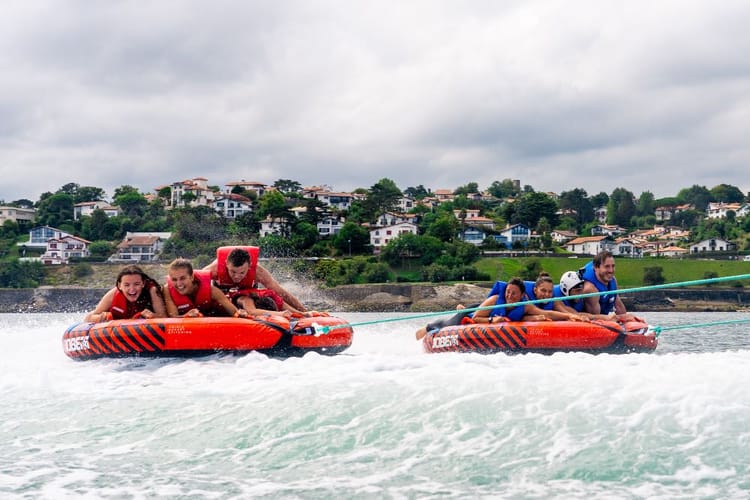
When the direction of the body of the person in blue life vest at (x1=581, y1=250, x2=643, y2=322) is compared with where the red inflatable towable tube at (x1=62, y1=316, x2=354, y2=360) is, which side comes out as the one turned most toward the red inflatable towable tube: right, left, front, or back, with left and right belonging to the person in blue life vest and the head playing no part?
right

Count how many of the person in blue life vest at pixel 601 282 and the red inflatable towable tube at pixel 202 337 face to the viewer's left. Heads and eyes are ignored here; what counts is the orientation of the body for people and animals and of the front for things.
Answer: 0

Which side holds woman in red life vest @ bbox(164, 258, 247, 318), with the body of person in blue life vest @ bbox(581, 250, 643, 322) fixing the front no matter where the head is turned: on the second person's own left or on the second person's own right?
on the second person's own right

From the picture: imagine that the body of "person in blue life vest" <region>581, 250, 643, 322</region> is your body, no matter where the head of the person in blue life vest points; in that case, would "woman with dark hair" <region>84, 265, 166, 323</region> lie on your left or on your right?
on your right

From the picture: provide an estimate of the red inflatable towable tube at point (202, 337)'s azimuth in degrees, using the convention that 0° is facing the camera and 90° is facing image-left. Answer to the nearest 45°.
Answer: approximately 315°

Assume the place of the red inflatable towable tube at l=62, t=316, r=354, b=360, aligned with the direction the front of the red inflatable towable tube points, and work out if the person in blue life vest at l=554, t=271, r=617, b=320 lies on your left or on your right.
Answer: on your left

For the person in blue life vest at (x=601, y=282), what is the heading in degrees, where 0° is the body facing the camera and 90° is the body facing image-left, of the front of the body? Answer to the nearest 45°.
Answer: approximately 315°

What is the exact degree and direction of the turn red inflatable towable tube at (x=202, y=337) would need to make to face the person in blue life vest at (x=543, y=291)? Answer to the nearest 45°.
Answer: approximately 45° to its left

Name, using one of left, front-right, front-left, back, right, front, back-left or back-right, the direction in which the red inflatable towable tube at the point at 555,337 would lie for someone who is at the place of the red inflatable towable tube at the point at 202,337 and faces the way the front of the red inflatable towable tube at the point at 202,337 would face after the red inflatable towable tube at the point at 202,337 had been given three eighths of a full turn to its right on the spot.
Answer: back
